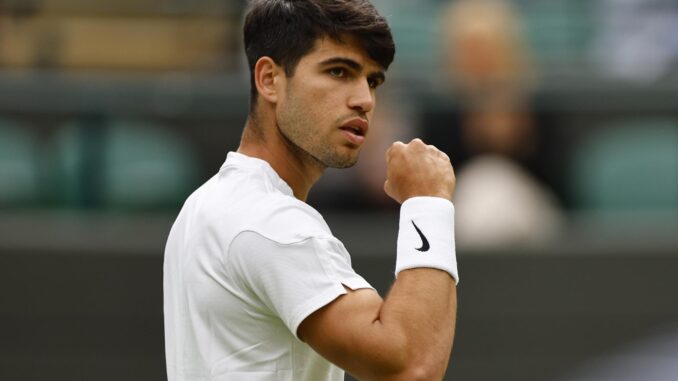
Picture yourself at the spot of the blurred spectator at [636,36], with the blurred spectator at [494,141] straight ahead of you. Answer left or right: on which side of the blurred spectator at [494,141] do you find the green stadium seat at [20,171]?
right

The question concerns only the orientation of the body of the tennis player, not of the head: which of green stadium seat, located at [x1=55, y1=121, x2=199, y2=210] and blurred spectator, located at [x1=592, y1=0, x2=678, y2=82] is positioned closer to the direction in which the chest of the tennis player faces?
the blurred spectator

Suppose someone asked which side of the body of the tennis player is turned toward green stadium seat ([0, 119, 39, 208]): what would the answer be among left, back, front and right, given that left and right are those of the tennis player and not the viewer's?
left

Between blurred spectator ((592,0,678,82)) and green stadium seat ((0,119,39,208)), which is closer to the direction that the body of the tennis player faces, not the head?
the blurred spectator

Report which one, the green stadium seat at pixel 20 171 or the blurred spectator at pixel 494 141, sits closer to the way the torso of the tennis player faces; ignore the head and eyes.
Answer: the blurred spectator

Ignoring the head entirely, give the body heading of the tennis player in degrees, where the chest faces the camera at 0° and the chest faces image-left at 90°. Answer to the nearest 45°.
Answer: approximately 270°
